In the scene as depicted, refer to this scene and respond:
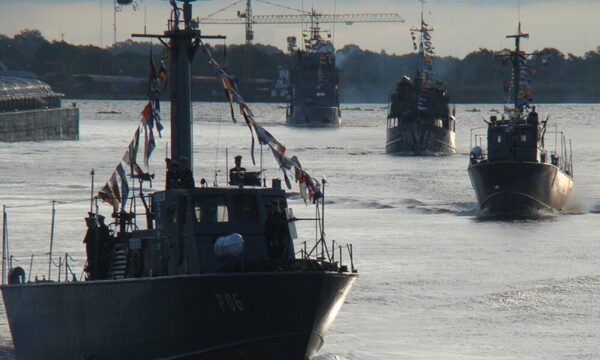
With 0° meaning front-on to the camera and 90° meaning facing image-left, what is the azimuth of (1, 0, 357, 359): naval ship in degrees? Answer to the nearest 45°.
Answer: approximately 315°
